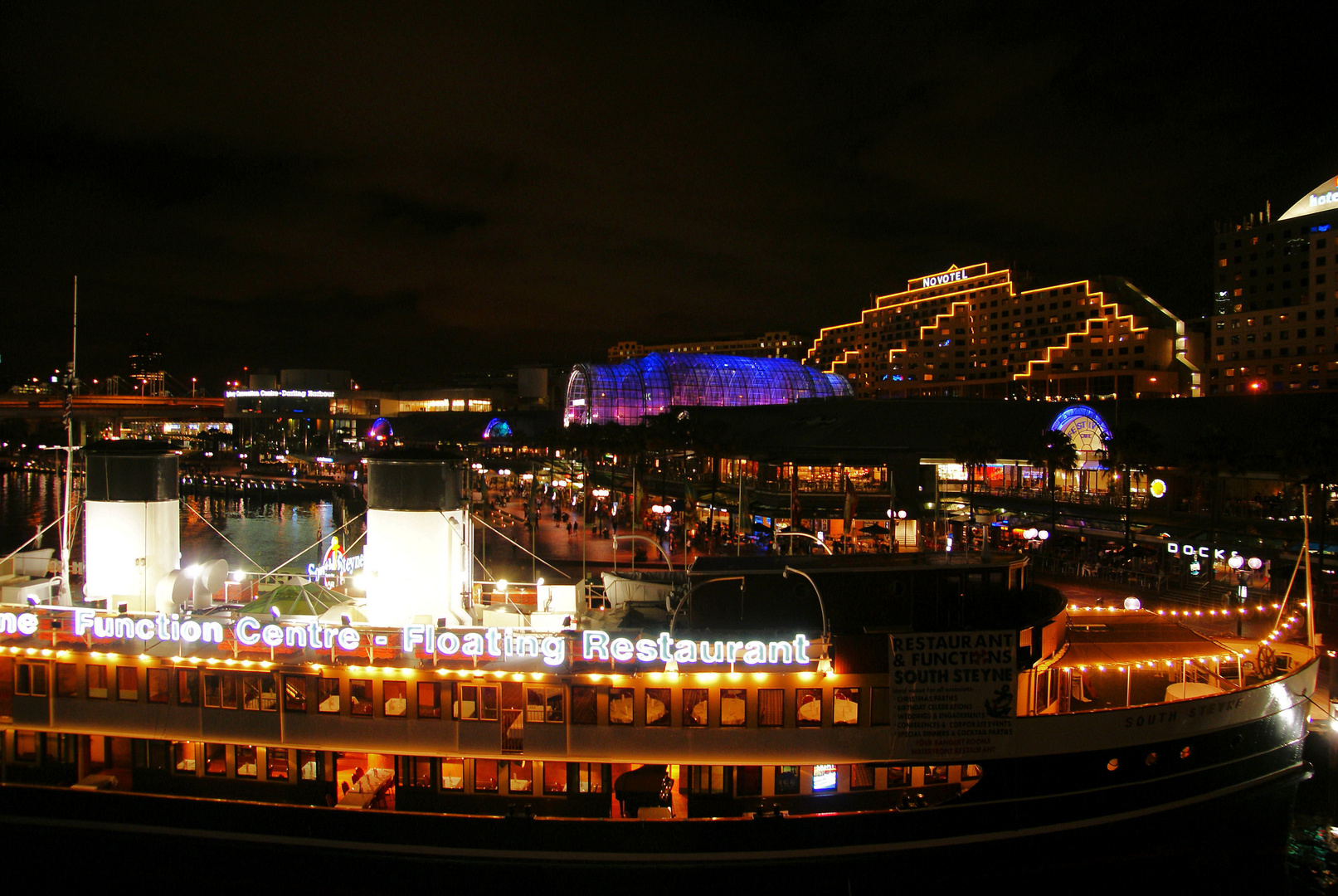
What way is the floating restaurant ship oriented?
to the viewer's right
